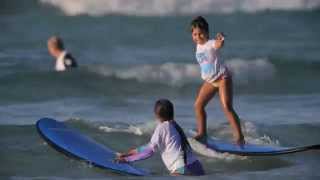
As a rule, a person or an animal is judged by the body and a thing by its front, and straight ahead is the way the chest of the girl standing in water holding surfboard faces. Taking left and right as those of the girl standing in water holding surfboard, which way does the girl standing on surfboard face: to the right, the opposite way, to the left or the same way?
to the left

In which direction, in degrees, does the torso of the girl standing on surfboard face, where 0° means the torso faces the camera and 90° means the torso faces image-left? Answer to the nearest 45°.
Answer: approximately 45°

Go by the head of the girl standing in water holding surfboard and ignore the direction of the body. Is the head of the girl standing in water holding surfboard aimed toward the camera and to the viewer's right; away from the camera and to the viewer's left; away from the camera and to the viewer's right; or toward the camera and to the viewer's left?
away from the camera and to the viewer's left

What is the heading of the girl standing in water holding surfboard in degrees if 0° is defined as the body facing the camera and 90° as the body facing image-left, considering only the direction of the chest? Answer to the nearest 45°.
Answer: approximately 135°

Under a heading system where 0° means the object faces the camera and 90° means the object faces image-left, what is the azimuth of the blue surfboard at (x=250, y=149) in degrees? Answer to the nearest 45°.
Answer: approximately 270°

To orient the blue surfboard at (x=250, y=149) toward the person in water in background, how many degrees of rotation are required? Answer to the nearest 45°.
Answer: approximately 135° to its left
